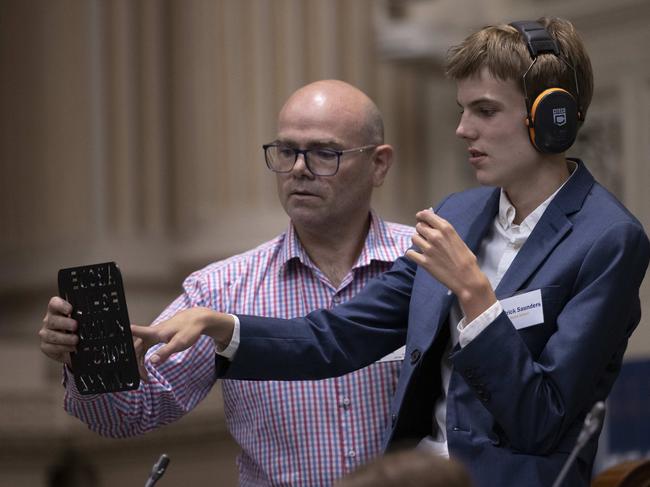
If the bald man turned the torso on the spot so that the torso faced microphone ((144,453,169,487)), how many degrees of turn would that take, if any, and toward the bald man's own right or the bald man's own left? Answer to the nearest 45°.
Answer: approximately 45° to the bald man's own right

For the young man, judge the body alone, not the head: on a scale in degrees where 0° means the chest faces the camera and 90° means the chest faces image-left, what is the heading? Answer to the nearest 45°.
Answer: approximately 45°

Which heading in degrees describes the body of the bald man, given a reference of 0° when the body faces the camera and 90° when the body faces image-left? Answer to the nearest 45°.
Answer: approximately 0°

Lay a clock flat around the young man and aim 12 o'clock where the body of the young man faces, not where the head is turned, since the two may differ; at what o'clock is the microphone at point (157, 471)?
The microphone is roughly at 1 o'clock from the young man.

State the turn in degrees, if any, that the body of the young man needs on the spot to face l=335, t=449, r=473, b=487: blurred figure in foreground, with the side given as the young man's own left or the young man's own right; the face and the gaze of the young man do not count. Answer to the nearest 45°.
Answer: approximately 45° to the young man's own left
